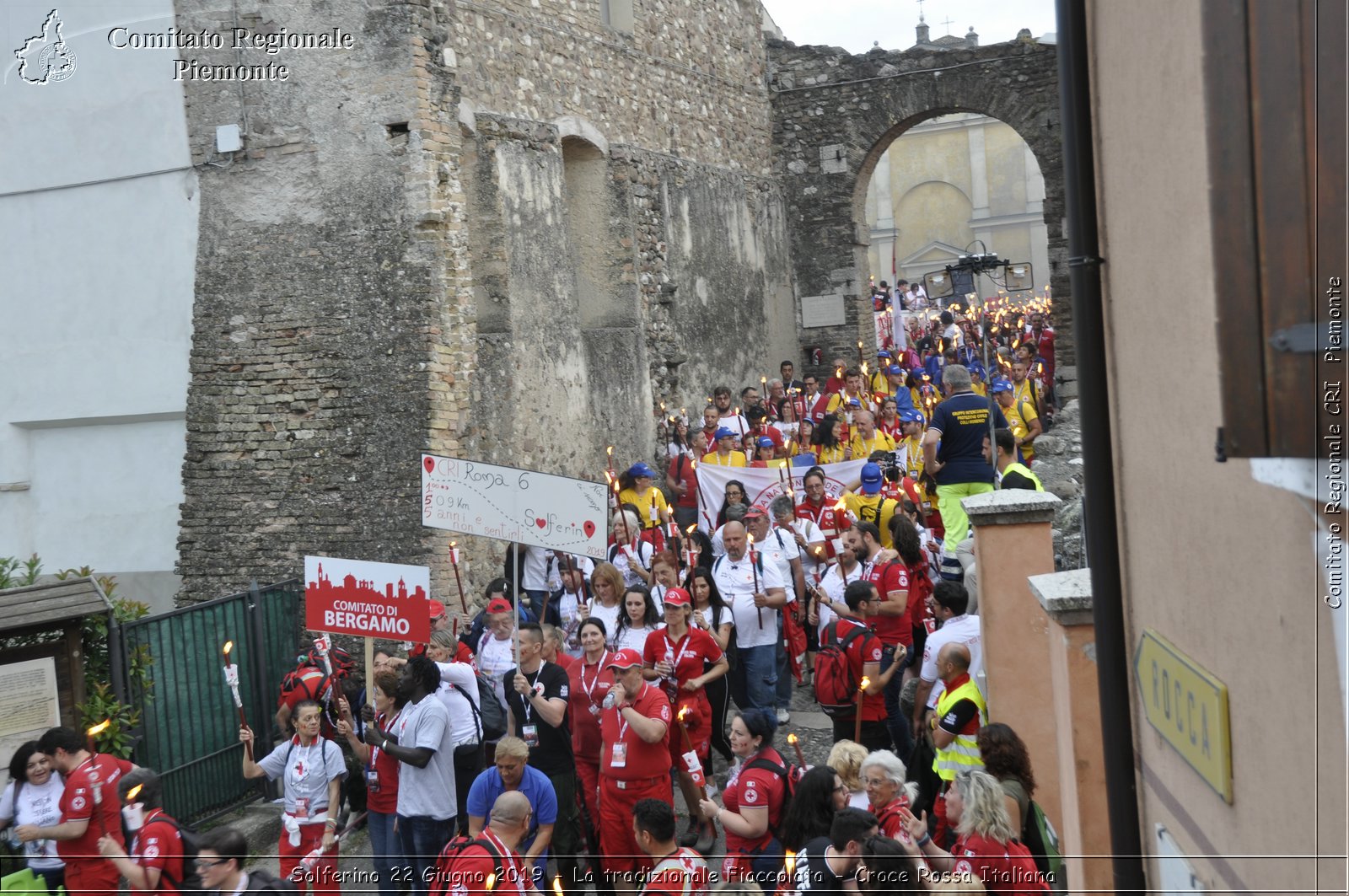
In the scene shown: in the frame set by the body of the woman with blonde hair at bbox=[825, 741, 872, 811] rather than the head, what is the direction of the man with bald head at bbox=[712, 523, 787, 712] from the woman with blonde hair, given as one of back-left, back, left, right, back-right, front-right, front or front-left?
front

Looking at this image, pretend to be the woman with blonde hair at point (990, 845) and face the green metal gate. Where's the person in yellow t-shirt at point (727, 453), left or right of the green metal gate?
right

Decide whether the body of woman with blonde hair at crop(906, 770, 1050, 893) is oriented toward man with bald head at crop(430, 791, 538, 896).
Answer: yes

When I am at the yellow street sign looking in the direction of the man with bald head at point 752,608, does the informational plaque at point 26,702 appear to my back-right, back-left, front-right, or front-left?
front-left

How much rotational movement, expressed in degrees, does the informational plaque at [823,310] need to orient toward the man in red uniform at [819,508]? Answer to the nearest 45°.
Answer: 0° — it already faces them

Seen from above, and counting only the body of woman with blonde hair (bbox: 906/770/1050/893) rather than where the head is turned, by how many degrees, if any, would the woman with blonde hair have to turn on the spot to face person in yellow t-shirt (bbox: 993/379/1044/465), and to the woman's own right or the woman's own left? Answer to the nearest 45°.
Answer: approximately 90° to the woman's own right

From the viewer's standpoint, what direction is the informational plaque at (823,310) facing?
toward the camera

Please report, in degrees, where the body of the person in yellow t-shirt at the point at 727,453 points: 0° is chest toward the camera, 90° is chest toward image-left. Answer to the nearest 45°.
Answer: approximately 0°

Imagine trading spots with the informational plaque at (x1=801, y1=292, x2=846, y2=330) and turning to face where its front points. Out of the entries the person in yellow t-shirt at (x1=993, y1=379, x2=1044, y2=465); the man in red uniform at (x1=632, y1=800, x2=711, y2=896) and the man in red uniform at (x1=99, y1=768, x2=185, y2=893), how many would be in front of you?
3

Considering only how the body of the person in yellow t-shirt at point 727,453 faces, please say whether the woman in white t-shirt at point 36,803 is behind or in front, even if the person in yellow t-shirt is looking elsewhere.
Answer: in front

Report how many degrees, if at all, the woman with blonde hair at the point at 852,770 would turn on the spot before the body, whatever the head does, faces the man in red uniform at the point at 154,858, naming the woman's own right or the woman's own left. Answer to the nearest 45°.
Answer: approximately 90° to the woman's own left

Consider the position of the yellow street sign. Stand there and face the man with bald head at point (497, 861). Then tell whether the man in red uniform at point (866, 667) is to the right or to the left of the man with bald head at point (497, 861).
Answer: right

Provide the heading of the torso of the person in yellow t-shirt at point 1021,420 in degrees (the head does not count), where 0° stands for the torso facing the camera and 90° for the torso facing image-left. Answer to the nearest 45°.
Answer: approximately 45°

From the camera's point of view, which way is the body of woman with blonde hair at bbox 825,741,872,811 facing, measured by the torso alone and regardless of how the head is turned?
away from the camera

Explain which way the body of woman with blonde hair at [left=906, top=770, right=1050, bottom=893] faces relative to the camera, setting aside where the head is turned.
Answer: to the viewer's left

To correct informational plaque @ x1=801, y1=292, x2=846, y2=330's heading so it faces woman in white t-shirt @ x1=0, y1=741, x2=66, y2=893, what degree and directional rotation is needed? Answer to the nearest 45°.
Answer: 0° — it already faces them

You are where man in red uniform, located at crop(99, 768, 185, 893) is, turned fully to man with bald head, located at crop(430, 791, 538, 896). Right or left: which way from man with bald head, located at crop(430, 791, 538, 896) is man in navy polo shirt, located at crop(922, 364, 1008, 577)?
left

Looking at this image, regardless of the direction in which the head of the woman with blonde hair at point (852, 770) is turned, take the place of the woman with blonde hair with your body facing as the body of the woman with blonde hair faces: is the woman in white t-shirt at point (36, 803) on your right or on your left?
on your left
